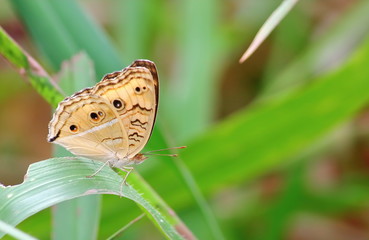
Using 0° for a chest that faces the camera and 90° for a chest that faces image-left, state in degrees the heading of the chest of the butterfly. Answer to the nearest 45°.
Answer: approximately 270°

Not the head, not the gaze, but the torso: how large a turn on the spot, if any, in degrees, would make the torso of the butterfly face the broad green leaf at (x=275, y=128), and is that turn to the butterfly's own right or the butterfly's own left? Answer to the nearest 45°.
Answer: approximately 45° to the butterfly's own left
